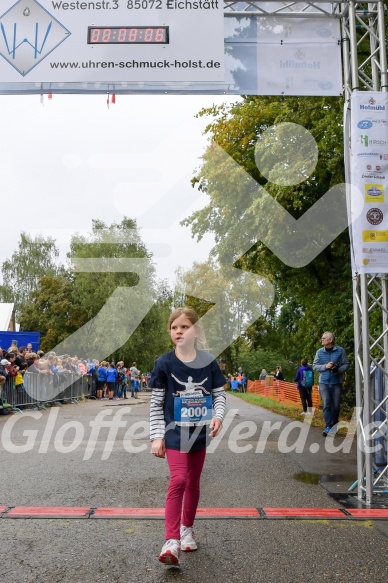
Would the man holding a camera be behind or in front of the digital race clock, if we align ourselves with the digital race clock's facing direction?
behind

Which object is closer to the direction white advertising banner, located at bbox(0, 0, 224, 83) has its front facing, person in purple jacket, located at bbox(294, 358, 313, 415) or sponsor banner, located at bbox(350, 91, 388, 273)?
the sponsor banner

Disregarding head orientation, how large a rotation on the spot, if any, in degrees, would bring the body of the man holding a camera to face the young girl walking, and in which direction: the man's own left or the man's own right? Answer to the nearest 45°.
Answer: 0° — they already face them
